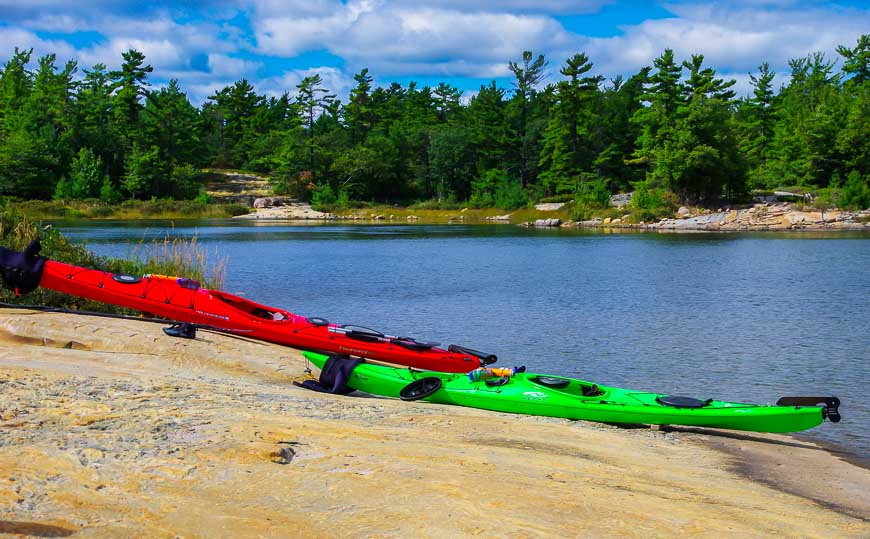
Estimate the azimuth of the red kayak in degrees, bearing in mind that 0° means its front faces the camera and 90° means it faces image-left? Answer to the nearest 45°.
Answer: approximately 90°

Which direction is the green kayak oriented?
to the viewer's left

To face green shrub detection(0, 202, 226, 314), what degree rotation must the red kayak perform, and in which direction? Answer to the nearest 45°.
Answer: approximately 45° to its right

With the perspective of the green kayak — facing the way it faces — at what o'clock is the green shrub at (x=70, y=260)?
The green shrub is roughly at 1 o'clock from the green kayak.

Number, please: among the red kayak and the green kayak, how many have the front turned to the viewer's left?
2

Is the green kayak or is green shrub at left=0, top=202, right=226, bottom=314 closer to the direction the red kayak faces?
the green shrub
